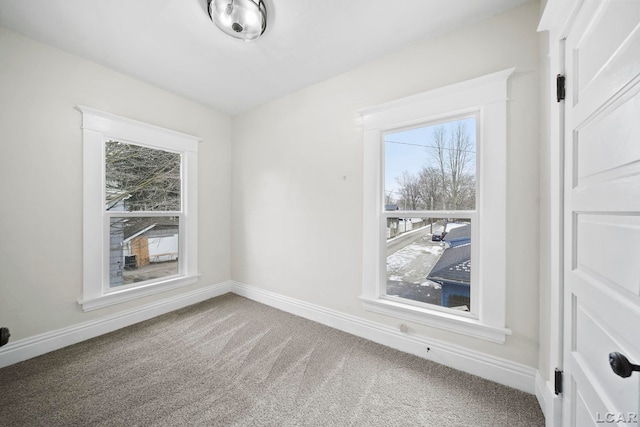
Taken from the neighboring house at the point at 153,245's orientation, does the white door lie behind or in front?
in front

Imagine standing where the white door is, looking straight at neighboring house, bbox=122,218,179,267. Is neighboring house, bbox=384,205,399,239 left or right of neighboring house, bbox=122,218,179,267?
right

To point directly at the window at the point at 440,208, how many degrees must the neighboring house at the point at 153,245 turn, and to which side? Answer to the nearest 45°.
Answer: approximately 45° to its left
